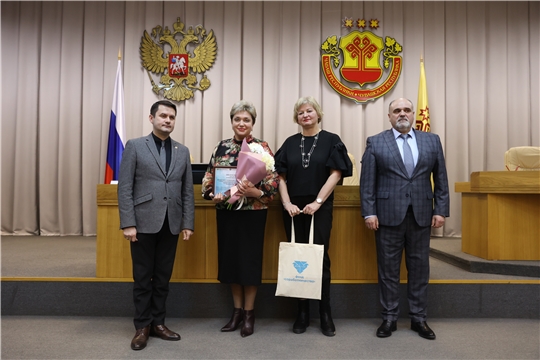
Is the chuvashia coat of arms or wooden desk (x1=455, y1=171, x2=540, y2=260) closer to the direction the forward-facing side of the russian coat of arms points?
the wooden desk

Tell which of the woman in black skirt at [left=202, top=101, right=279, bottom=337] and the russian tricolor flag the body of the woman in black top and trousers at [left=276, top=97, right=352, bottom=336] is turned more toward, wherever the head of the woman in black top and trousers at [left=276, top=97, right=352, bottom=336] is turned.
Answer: the woman in black skirt

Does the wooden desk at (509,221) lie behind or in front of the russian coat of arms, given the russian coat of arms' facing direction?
in front

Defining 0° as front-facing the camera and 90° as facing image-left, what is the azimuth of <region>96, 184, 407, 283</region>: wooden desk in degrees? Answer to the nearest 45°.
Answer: approximately 0°

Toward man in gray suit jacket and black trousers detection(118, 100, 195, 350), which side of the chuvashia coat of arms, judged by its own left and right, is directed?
front

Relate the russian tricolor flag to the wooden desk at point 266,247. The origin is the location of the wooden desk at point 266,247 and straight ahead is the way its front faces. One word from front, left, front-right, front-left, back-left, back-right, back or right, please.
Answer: back-right

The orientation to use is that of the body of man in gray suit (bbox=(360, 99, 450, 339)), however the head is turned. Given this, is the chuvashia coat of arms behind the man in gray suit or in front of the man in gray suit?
behind

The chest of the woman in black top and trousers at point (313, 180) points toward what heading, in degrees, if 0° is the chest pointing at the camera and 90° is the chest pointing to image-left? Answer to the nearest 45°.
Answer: approximately 0°

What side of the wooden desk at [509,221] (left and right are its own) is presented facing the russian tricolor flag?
right
